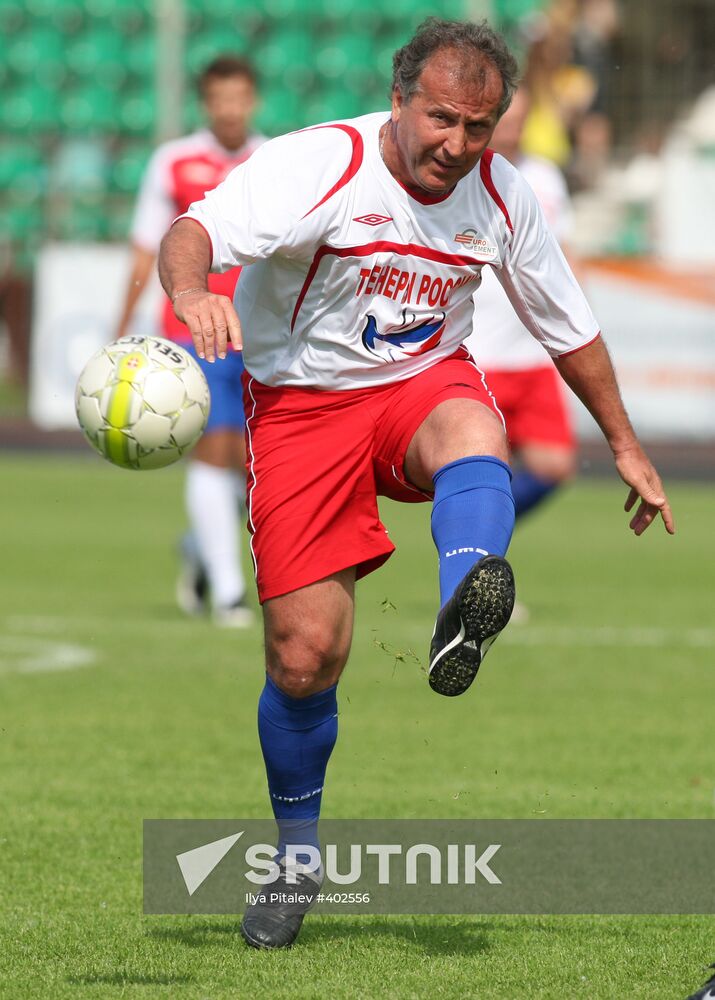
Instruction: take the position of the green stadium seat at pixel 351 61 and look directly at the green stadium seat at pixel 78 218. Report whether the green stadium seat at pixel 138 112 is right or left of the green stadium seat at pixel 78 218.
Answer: right

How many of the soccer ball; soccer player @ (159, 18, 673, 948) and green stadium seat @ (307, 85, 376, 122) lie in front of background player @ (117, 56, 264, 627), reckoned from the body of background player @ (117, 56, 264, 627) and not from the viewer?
2

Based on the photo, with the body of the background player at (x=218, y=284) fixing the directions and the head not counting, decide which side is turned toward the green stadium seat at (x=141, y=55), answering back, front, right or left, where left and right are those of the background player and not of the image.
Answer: back

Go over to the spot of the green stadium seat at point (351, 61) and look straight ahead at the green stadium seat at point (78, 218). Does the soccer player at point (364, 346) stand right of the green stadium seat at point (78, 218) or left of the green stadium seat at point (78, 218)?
left

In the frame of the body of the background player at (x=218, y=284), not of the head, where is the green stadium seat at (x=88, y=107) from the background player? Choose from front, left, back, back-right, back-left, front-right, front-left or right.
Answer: back

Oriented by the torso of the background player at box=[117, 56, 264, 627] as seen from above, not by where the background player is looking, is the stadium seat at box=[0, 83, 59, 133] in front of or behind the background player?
behind

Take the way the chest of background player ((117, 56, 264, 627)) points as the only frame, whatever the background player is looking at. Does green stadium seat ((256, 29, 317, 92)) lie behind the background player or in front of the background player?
behind

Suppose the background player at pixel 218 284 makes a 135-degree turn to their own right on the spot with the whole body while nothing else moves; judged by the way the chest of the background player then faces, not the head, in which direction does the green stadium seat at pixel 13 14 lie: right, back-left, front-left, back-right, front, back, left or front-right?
front-right

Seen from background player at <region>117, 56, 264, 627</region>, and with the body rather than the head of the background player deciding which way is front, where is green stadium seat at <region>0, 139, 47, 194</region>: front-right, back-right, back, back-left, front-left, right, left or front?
back

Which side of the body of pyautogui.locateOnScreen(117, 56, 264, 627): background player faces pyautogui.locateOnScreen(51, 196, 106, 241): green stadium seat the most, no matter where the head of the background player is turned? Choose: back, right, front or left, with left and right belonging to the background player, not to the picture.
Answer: back

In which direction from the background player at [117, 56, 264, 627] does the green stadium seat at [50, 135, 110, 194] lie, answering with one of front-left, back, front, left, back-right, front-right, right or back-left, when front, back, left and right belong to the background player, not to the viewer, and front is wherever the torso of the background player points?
back

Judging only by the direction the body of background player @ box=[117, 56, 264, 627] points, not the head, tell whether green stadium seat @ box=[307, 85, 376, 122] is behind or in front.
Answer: behind

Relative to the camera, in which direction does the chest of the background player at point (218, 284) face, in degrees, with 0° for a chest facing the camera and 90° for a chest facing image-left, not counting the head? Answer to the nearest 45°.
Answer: approximately 0°
